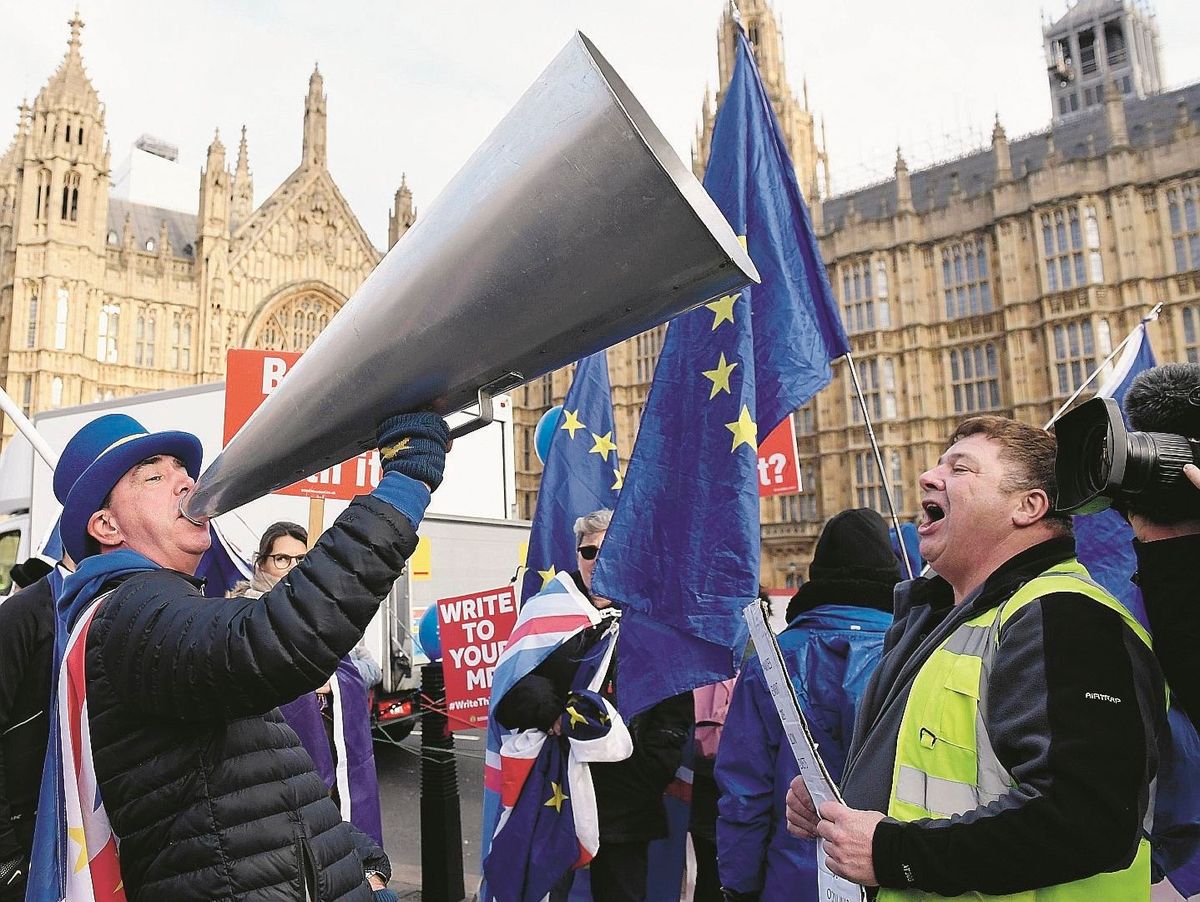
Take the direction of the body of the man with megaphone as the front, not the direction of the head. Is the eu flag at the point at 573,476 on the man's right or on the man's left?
on the man's left

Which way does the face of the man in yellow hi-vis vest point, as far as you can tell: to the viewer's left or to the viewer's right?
to the viewer's left

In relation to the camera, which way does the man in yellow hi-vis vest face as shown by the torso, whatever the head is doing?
to the viewer's left

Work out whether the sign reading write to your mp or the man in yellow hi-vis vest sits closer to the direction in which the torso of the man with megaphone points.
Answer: the man in yellow hi-vis vest

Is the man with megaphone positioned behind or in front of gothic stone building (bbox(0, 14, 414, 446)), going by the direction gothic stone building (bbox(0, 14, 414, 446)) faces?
in front

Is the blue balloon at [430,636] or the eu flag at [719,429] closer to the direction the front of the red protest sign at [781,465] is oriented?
the eu flag

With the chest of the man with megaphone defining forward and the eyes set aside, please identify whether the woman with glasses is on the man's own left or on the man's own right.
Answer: on the man's own left

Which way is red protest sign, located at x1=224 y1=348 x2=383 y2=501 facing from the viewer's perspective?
toward the camera

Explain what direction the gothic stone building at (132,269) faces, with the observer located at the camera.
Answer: facing the viewer and to the right of the viewer

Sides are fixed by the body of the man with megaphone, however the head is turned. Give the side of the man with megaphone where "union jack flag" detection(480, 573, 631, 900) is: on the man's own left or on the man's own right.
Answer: on the man's own left

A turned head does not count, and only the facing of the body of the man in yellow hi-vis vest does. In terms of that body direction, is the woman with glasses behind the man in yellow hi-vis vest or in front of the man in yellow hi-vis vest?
in front

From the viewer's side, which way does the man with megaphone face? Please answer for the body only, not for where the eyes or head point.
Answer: to the viewer's right

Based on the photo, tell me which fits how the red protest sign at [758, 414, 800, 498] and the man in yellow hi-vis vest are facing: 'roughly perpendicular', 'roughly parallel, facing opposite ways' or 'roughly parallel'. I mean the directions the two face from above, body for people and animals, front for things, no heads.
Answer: roughly perpendicular

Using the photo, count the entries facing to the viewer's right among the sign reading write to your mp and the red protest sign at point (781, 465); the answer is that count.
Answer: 0

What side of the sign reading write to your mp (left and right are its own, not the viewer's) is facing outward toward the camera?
front
